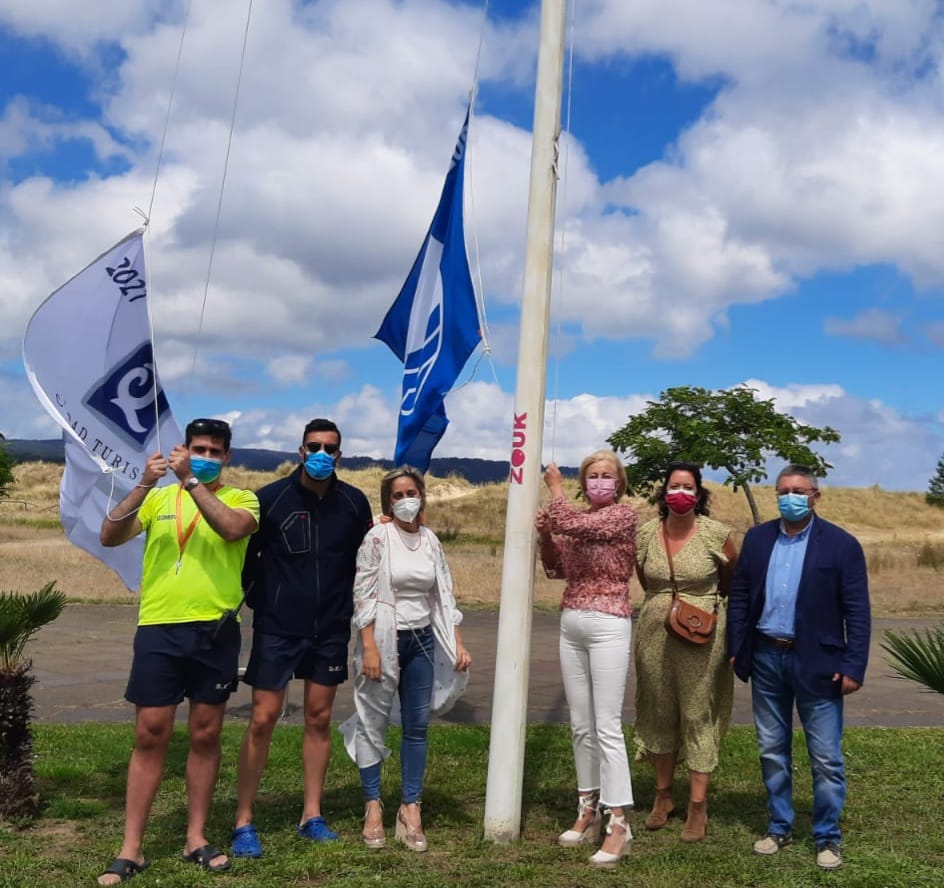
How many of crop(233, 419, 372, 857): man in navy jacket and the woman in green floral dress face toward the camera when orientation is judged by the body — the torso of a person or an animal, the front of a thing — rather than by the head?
2

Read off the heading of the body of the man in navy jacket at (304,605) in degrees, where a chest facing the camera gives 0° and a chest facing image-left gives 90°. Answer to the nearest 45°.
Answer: approximately 0°

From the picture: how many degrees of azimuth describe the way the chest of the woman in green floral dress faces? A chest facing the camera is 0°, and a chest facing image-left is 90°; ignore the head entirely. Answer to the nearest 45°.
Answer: approximately 0°

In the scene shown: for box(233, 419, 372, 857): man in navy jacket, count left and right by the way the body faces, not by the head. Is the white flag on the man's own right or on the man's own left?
on the man's own right

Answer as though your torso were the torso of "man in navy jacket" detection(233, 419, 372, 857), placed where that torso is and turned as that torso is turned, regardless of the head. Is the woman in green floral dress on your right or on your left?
on your left

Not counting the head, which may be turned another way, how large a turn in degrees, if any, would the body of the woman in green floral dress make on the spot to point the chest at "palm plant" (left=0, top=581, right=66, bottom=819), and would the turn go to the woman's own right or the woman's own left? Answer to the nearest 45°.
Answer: approximately 90° to the woman's own right

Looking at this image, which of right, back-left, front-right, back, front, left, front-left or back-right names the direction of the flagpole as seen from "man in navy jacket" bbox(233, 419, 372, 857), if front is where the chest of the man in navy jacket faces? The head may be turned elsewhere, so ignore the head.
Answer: left

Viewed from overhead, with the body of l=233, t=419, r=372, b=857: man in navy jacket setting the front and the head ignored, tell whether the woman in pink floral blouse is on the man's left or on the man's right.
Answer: on the man's left

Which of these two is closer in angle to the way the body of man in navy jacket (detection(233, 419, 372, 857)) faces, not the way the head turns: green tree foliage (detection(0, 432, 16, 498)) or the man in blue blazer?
the man in blue blazer
